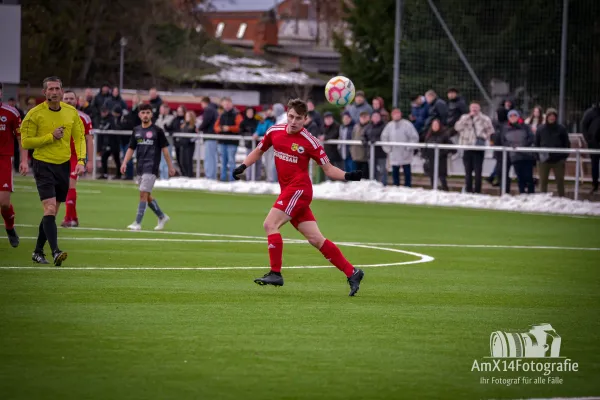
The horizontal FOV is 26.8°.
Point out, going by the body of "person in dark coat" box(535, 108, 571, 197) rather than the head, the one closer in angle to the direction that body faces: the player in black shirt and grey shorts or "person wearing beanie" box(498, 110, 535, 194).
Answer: the player in black shirt and grey shorts

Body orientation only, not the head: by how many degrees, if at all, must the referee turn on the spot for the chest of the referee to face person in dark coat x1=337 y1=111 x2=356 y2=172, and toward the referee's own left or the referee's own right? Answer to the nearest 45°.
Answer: approximately 135° to the referee's own left

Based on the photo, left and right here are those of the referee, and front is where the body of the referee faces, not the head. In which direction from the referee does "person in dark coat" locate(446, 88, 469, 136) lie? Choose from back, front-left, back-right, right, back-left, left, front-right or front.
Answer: back-left

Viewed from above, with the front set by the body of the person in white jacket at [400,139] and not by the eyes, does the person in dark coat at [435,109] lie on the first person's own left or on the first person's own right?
on the first person's own left

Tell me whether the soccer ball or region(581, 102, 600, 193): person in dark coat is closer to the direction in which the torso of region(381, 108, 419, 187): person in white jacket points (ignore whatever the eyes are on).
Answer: the soccer ball

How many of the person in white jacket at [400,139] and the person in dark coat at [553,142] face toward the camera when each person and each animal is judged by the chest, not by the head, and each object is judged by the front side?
2

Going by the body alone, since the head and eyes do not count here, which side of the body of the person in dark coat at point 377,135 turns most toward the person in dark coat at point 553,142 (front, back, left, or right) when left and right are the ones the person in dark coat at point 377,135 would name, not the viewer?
left

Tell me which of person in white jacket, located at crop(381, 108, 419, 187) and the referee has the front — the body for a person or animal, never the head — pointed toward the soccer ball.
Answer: the person in white jacket

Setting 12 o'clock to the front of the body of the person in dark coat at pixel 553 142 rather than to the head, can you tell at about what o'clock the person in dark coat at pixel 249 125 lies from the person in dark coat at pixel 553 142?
the person in dark coat at pixel 249 125 is roughly at 4 o'clock from the person in dark coat at pixel 553 142.

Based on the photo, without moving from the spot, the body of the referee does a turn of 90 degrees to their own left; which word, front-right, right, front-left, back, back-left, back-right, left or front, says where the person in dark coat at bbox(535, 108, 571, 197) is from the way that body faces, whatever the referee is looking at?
front-left

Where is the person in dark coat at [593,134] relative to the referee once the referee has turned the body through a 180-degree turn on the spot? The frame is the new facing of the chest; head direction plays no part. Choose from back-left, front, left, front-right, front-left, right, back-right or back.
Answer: front-right

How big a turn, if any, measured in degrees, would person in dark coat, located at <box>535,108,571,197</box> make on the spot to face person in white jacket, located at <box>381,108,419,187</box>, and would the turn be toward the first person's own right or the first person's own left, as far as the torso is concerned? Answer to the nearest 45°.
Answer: approximately 90° to the first person's own right

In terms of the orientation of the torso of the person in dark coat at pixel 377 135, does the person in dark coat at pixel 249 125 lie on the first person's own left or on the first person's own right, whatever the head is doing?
on the first person's own right
